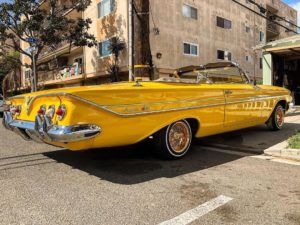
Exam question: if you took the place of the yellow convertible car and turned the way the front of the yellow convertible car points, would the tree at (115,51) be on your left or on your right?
on your left

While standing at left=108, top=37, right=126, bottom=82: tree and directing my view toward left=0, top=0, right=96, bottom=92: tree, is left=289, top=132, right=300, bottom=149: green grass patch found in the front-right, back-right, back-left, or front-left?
back-left

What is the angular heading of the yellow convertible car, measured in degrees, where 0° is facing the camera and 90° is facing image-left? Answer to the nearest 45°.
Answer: approximately 225°

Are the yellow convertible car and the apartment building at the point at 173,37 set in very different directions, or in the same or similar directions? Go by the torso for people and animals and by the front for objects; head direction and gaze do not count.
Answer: very different directions

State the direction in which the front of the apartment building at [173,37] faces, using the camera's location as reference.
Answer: facing the viewer and to the left of the viewer

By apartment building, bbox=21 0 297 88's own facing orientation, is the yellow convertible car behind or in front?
in front
